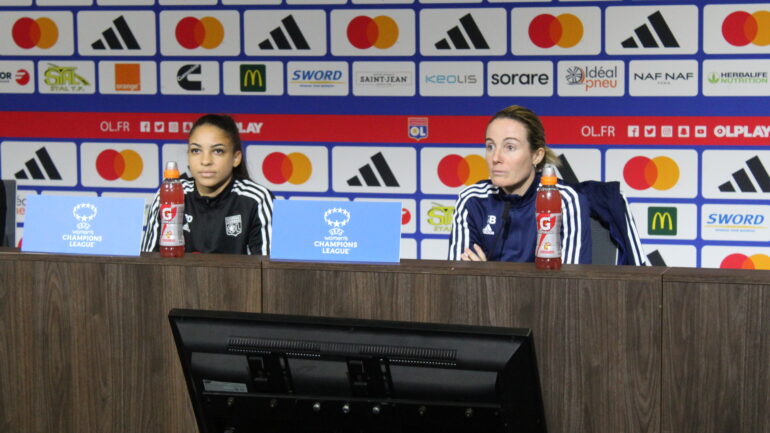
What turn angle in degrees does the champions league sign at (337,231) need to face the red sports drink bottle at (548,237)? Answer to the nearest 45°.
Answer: approximately 90° to its left

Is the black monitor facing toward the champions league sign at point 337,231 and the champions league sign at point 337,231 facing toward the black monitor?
yes

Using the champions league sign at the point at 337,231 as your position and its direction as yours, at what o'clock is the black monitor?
The black monitor is roughly at 12 o'clock from the champions league sign.

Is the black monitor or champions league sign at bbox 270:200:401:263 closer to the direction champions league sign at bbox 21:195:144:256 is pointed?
the black monitor

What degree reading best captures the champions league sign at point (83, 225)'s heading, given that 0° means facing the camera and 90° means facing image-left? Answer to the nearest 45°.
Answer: approximately 0°

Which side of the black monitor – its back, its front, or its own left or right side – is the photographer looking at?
back

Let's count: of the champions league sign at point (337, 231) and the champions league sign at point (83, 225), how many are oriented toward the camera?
2

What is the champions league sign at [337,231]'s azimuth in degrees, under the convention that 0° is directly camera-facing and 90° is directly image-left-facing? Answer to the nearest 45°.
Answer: approximately 0°

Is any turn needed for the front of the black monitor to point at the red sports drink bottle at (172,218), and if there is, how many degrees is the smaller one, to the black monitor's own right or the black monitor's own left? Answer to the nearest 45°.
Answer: approximately 45° to the black monitor's own left

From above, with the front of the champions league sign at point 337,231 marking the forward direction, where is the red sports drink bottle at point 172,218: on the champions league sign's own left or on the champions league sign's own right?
on the champions league sign's own right

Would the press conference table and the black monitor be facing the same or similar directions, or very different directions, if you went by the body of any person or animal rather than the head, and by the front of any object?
very different directions
